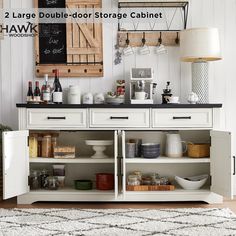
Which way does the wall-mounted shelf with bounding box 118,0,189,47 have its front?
toward the camera

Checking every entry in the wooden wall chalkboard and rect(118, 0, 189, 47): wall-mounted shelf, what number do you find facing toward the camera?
2

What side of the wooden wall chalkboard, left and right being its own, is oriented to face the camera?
front

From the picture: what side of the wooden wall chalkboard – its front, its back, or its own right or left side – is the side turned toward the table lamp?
left

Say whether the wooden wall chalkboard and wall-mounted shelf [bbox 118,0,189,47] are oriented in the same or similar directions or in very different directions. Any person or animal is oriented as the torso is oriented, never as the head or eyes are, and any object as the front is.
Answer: same or similar directions
